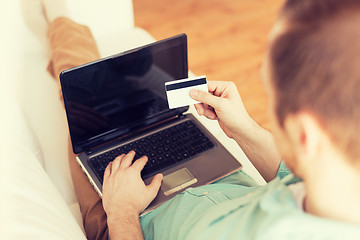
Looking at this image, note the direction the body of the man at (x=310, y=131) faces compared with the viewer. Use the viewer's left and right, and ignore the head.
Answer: facing away from the viewer and to the left of the viewer

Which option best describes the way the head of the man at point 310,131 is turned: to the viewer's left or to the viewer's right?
to the viewer's left
